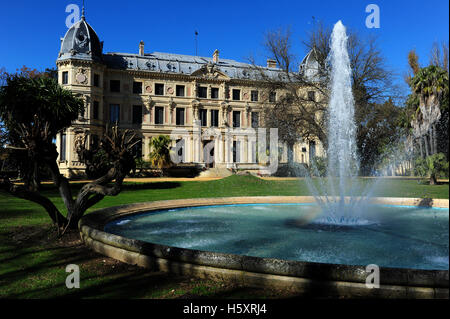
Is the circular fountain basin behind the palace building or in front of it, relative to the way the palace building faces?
in front

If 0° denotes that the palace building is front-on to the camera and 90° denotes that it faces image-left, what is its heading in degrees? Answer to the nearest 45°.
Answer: approximately 315°

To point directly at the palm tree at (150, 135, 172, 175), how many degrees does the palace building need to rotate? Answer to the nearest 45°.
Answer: approximately 45° to its right
